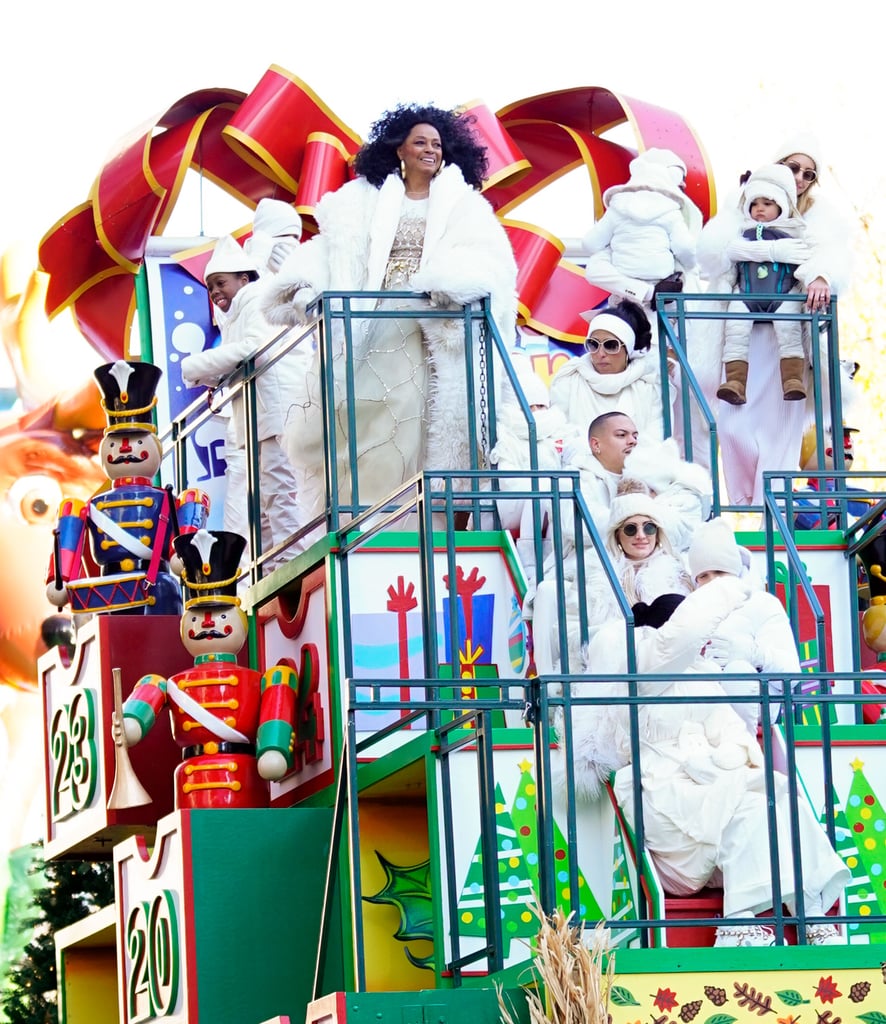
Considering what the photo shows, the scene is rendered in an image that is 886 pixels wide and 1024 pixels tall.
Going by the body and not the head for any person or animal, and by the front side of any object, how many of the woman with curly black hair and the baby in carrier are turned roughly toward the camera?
2

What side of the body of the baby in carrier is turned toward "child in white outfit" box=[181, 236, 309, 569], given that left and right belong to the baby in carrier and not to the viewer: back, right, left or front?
right

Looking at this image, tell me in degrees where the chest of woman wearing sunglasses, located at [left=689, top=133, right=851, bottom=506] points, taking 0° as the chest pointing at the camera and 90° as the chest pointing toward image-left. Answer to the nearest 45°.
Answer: approximately 0°

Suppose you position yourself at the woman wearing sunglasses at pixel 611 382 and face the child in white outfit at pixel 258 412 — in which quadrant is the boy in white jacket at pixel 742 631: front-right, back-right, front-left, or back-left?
back-left

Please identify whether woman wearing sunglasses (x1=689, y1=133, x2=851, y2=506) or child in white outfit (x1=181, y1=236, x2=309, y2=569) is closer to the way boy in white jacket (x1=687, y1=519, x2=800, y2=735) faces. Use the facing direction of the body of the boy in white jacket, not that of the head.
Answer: the child in white outfit

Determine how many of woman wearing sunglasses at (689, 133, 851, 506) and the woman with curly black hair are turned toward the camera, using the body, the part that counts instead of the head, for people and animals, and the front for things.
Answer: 2

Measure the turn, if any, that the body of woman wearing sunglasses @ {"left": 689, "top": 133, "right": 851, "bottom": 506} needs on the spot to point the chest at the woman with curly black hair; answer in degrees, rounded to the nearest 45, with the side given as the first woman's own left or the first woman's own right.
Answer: approximately 45° to the first woman's own right

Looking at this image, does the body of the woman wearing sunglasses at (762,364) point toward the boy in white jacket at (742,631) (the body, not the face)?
yes

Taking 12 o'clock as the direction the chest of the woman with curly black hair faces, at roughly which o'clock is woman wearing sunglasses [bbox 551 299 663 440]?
The woman wearing sunglasses is roughly at 8 o'clock from the woman with curly black hair.

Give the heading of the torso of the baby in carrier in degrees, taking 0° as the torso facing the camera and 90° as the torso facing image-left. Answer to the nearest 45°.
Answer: approximately 0°
